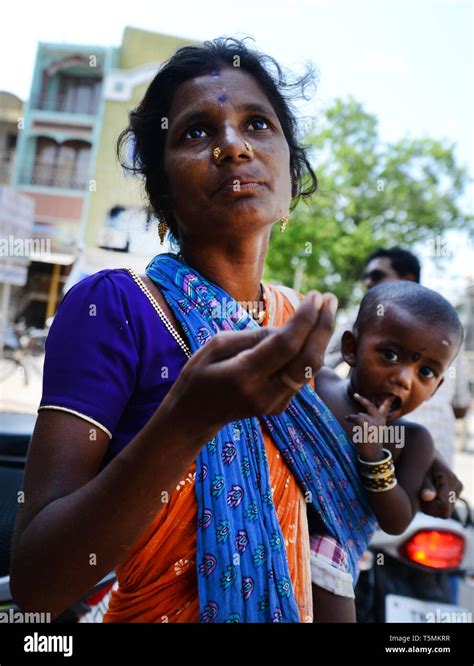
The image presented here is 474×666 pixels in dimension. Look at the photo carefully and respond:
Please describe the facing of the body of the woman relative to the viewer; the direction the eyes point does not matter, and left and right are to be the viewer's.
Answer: facing the viewer and to the right of the viewer

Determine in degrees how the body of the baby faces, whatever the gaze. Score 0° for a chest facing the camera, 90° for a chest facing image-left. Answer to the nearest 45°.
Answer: approximately 0°

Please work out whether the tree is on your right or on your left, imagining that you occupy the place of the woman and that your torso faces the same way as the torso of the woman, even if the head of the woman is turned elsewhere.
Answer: on your left

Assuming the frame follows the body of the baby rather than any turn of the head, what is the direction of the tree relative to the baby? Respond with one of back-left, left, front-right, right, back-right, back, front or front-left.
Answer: back
